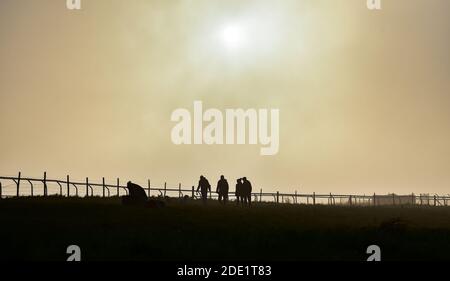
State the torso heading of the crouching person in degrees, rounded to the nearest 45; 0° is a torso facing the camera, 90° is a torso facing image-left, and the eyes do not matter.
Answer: approximately 90°
